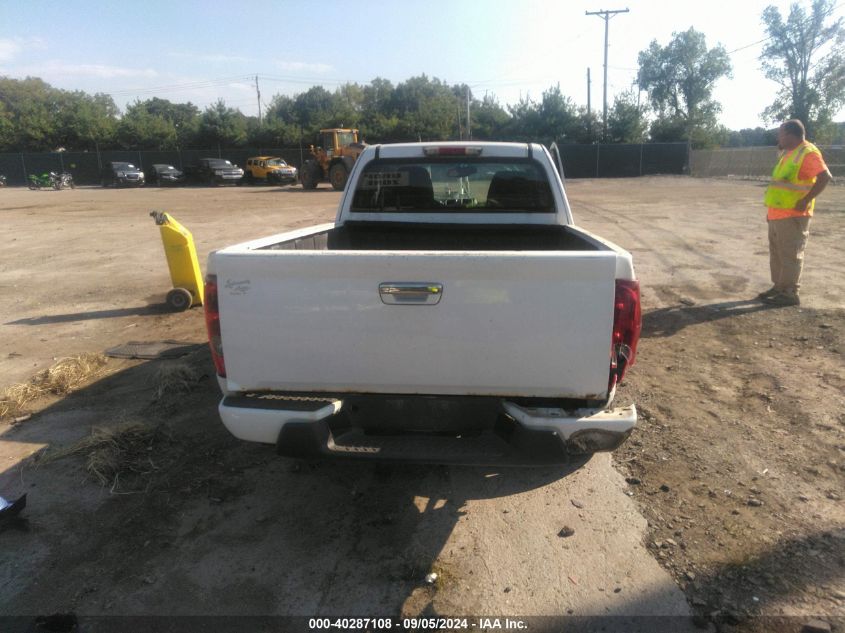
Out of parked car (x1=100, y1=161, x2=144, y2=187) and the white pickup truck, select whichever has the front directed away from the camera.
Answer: the white pickup truck

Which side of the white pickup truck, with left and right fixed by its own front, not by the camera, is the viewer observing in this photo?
back

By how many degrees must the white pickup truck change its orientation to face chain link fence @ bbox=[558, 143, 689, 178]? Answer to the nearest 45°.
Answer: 0° — it already faces it

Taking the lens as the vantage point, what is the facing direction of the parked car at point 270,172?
facing the viewer and to the right of the viewer

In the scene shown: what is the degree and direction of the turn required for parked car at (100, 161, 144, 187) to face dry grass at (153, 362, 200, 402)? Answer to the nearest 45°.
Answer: approximately 45° to its right

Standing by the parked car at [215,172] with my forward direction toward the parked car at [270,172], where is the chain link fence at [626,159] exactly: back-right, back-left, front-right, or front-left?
front-left

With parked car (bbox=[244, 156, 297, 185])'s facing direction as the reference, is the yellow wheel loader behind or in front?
in front

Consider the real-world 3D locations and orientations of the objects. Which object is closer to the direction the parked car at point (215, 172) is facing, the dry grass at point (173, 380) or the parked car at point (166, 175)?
the dry grass

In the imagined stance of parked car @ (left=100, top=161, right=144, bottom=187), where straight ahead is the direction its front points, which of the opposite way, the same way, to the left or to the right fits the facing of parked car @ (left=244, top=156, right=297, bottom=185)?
the same way

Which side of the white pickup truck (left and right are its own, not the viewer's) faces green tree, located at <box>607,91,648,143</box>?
front

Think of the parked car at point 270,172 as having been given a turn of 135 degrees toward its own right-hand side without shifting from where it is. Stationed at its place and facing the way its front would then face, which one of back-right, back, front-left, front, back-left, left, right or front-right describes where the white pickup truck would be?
left

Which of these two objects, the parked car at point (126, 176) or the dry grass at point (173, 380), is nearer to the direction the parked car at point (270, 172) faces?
the dry grass
